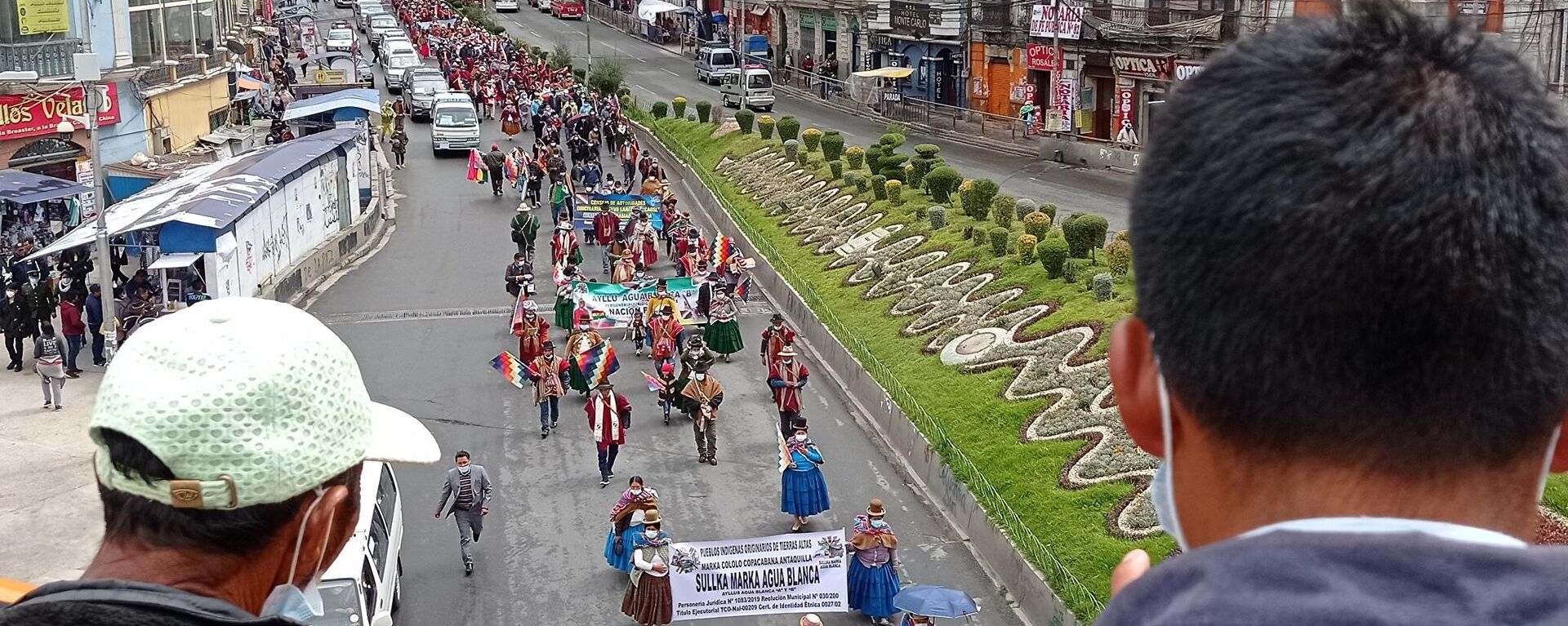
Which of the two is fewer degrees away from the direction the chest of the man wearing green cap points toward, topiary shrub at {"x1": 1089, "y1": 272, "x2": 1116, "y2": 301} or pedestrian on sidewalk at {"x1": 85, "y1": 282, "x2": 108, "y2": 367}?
the topiary shrub

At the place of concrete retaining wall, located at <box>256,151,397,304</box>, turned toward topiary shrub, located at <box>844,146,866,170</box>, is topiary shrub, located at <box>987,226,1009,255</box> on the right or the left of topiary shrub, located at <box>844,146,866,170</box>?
right

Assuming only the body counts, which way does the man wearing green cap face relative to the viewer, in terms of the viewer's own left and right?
facing away from the viewer and to the right of the viewer

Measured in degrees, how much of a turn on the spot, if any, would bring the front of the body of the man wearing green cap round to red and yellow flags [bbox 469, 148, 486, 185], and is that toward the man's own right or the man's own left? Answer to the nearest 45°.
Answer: approximately 45° to the man's own left

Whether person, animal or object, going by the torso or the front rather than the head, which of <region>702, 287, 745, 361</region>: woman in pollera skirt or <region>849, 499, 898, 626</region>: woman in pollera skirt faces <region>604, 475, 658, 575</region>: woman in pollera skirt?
<region>702, 287, 745, 361</region>: woman in pollera skirt

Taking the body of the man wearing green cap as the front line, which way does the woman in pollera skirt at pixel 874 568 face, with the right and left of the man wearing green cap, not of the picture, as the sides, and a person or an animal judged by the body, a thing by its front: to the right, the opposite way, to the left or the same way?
the opposite way

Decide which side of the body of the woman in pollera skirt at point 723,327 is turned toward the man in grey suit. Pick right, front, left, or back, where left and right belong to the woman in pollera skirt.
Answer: front

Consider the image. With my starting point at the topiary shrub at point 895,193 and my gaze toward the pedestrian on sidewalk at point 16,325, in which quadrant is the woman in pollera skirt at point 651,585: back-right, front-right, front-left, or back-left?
front-left

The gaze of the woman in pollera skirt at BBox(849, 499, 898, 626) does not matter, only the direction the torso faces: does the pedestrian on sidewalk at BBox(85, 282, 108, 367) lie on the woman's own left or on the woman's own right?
on the woman's own right

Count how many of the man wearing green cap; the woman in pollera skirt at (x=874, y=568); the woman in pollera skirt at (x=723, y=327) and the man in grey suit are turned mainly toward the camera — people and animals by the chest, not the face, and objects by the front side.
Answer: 3

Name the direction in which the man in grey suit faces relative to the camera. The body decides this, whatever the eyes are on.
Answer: toward the camera

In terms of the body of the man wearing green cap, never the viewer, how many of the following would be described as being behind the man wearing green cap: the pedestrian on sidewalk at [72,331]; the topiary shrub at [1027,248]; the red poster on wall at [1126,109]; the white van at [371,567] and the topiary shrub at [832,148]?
0

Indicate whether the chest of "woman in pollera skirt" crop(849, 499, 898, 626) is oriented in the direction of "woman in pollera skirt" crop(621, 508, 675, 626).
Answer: no

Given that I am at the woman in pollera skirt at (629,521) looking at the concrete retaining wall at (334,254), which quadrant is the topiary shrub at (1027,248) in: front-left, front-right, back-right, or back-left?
front-right

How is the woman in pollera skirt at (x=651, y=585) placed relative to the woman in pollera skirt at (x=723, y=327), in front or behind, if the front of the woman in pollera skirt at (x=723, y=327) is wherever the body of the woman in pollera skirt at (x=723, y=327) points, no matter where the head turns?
in front

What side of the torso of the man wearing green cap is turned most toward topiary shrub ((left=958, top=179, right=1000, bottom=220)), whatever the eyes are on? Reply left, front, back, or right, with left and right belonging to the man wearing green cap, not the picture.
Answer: front

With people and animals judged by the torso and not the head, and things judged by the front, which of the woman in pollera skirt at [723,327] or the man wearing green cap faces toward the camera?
the woman in pollera skirt

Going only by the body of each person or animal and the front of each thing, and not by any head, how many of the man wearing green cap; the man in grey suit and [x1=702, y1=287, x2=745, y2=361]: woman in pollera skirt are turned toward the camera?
2

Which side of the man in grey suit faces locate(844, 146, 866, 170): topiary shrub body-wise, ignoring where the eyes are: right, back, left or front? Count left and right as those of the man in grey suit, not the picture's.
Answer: back

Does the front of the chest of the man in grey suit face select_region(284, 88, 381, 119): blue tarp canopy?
no
